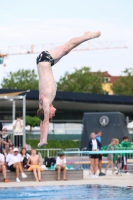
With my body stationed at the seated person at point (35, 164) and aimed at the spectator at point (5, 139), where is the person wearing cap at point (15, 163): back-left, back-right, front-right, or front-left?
front-left

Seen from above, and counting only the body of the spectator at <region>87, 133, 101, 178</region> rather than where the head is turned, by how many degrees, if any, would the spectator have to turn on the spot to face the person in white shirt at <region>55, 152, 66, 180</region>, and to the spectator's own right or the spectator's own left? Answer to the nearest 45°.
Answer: approximately 45° to the spectator's own right

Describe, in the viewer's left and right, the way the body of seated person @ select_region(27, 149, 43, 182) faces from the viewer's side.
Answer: facing the viewer

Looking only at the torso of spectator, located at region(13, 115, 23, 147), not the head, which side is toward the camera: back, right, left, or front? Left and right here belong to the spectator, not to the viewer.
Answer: front

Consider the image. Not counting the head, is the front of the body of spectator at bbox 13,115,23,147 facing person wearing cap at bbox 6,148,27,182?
yes

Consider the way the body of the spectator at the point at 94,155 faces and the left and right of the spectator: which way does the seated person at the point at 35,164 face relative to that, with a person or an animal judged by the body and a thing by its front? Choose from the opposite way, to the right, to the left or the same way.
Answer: the same way

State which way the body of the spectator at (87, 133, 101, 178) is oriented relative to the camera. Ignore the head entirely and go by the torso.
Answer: toward the camera

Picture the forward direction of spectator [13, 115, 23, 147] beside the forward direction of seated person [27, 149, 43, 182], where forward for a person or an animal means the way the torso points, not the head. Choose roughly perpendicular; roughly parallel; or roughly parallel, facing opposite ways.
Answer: roughly parallel

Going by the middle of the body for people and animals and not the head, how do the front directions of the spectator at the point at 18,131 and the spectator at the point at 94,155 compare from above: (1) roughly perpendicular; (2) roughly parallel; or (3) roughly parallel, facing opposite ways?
roughly parallel

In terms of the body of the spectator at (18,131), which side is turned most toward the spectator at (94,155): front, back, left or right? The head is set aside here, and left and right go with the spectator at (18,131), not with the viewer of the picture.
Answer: left

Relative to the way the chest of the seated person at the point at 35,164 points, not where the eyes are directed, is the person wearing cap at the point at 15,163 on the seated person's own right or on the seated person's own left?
on the seated person's own right

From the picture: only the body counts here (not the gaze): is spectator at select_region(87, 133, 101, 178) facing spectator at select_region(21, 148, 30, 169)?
no

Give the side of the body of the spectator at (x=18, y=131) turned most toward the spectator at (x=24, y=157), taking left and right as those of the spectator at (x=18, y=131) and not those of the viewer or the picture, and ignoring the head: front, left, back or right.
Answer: front

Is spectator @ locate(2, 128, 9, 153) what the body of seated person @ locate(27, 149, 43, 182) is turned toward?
no

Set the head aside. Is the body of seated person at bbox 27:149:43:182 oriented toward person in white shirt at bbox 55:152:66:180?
no

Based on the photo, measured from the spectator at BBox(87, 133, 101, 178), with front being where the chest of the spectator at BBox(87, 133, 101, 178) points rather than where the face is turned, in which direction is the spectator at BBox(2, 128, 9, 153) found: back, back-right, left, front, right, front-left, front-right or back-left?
right

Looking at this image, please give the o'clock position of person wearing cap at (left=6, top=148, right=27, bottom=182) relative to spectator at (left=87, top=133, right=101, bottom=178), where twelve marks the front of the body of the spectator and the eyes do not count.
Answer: The person wearing cap is roughly at 2 o'clock from the spectator.

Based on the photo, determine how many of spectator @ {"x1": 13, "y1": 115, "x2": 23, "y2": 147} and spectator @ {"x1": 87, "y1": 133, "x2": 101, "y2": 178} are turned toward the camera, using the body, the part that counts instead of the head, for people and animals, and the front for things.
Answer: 2
